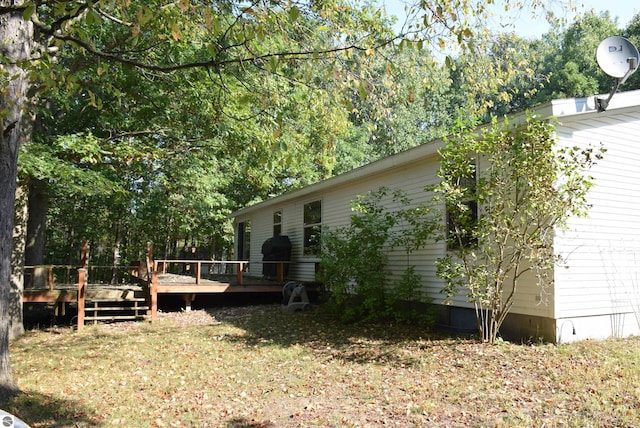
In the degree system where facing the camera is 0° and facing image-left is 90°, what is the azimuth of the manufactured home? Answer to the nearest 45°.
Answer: approximately 45°

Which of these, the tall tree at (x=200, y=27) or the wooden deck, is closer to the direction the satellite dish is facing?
the tall tree

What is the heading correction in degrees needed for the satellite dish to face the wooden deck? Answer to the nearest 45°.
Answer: approximately 135° to its right

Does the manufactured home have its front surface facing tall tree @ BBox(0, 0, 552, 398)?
yes

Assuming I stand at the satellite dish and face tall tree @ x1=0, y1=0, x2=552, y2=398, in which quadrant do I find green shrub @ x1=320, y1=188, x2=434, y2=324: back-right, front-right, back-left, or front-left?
front-right

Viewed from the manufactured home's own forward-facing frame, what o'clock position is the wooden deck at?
The wooden deck is roughly at 2 o'clock from the manufactured home.

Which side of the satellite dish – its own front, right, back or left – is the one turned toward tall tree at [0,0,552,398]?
right
